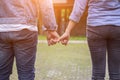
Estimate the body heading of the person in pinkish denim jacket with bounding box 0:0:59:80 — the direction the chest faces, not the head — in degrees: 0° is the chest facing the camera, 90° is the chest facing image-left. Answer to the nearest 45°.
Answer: approximately 180°

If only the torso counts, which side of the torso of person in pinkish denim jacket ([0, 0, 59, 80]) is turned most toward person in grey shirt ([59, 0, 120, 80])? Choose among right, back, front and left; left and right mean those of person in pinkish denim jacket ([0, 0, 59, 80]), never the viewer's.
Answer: right

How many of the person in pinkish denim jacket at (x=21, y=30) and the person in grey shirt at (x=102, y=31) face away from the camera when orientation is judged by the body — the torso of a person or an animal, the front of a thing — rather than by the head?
2

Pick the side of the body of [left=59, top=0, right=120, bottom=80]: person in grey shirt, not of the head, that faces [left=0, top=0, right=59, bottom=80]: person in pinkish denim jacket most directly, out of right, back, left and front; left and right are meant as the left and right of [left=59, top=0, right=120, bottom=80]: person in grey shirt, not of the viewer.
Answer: left

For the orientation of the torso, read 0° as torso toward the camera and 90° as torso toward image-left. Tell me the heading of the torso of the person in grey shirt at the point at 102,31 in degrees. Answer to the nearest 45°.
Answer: approximately 180°
